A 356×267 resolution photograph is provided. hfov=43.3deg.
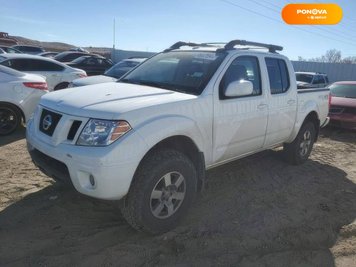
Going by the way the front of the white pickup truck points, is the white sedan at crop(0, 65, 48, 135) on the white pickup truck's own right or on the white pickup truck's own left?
on the white pickup truck's own right

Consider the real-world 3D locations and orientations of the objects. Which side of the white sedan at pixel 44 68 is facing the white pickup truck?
left

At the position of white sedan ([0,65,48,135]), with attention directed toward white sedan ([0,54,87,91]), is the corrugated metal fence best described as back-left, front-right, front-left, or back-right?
front-right

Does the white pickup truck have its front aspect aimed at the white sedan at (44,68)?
no

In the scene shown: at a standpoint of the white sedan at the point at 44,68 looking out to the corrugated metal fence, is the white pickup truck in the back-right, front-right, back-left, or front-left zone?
back-right

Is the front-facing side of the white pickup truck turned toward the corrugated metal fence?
no

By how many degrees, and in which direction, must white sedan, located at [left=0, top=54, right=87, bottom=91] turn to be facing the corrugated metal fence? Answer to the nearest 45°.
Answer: approximately 135° to its right

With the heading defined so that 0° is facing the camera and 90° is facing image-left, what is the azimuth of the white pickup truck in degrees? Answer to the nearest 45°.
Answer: approximately 45°
